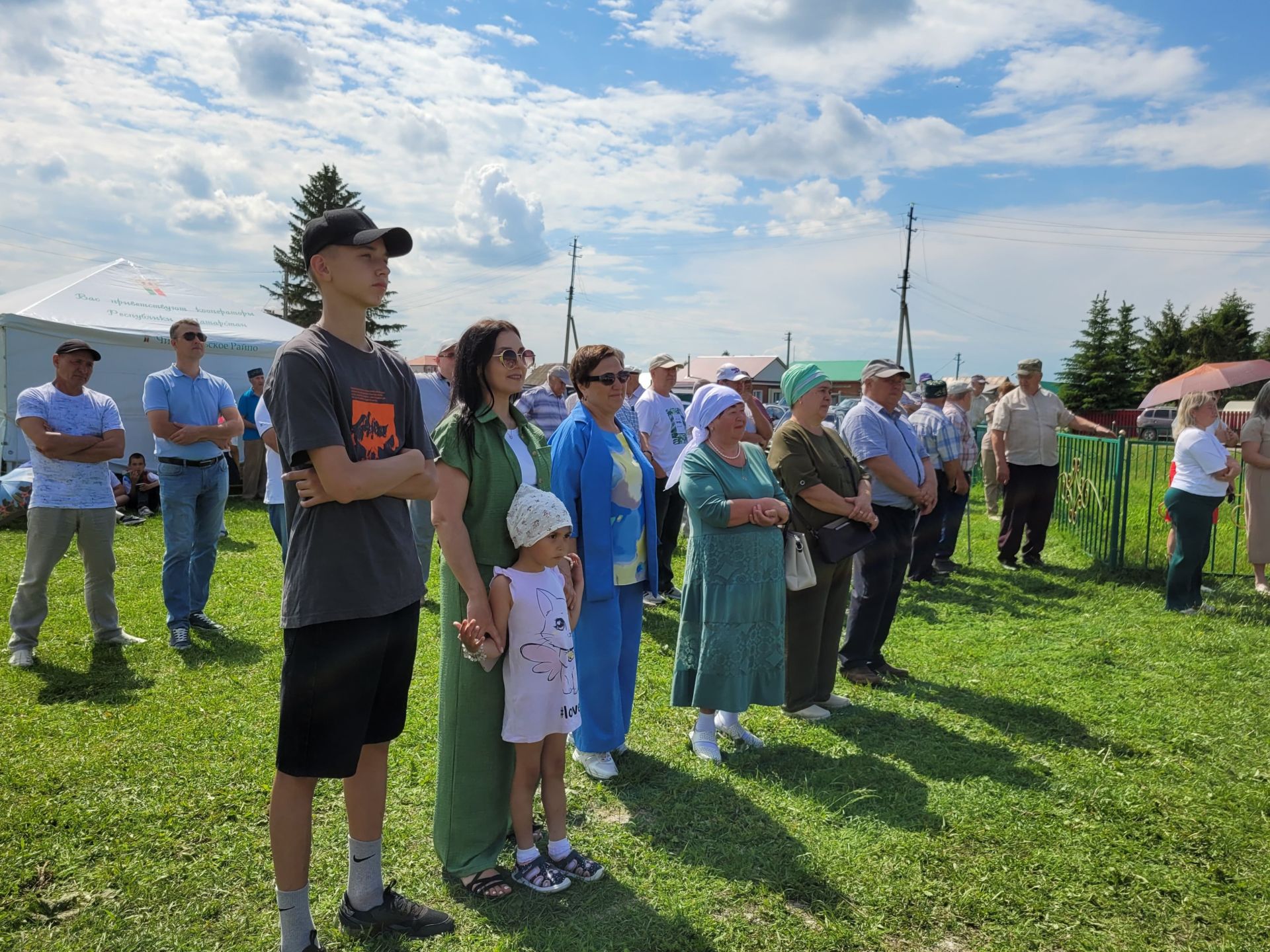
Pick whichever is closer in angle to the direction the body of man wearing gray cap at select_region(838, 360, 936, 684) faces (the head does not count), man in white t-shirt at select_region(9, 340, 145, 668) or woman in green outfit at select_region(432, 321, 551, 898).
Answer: the woman in green outfit

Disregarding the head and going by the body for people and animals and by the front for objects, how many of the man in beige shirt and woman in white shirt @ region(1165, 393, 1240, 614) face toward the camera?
1

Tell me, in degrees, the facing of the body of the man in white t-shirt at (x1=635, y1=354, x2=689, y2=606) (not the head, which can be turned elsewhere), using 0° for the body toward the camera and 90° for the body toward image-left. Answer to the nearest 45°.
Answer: approximately 315°

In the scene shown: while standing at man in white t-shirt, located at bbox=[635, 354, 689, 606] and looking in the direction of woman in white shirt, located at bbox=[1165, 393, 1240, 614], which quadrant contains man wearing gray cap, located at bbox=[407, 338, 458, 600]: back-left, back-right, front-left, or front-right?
back-right

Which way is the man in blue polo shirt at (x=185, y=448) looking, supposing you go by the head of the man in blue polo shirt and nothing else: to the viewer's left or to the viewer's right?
to the viewer's right

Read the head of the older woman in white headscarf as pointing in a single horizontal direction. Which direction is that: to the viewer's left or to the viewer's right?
to the viewer's right

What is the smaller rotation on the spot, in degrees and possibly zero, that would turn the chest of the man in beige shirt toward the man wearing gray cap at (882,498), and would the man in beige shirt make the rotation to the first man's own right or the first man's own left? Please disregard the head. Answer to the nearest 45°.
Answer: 0° — they already face them

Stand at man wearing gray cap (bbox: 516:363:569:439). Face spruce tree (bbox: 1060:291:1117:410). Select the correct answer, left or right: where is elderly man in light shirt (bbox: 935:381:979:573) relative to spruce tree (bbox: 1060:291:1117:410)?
right

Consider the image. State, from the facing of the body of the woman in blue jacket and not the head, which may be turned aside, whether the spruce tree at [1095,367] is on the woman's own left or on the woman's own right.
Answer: on the woman's own left

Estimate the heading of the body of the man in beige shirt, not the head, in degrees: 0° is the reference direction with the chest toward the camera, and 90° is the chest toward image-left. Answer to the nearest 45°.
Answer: approximately 0°

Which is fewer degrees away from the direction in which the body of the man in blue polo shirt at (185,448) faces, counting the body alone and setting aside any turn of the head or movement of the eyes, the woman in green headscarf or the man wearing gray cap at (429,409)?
the woman in green headscarf
